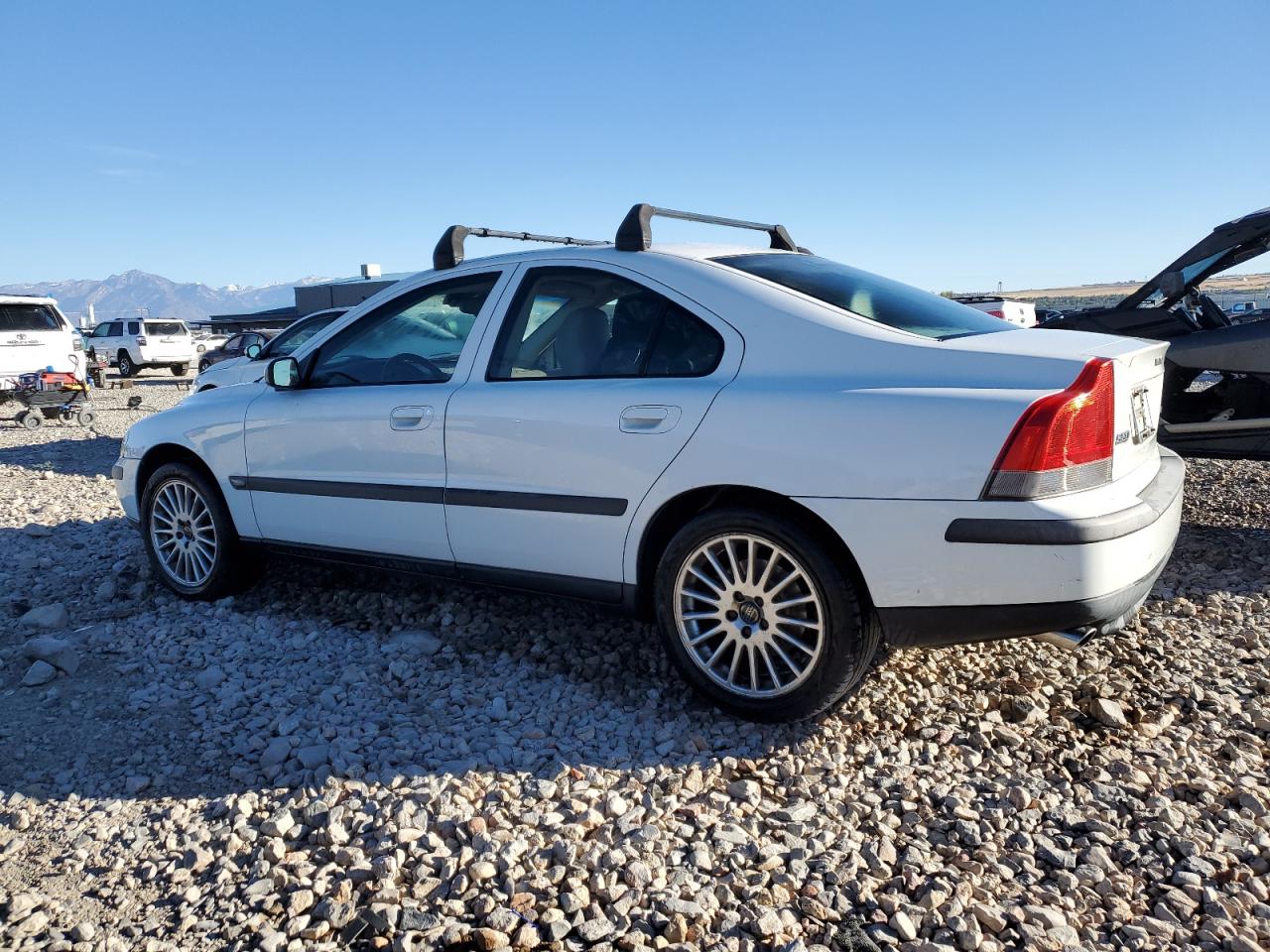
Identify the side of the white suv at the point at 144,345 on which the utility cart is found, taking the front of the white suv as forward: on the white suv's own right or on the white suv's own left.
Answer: on the white suv's own left

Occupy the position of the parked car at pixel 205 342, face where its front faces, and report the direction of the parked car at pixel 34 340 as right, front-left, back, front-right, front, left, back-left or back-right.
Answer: left

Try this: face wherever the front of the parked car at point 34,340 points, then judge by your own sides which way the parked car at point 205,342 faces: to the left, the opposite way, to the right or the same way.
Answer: to the left

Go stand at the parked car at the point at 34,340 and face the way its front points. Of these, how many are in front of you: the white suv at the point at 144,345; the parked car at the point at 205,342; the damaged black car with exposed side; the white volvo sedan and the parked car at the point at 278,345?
2

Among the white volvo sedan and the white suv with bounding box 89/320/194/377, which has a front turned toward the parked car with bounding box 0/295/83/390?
the white volvo sedan

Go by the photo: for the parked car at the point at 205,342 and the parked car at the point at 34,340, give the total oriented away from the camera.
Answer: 1

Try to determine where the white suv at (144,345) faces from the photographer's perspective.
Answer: facing away from the viewer and to the left of the viewer

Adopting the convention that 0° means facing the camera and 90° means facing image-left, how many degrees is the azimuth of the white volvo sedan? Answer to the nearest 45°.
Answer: approximately 135°

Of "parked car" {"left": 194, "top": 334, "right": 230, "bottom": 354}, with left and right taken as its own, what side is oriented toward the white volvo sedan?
left

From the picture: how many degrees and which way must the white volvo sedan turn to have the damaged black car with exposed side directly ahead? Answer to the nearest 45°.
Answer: approximately 90° to its right

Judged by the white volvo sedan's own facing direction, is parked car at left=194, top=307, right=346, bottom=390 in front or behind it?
in front

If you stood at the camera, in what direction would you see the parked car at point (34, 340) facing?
facing away from the viewer

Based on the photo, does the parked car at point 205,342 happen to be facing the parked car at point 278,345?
no

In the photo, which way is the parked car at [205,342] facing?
to the viewer's left

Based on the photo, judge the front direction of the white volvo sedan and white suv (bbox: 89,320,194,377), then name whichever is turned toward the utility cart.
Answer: the white volvo sedan
